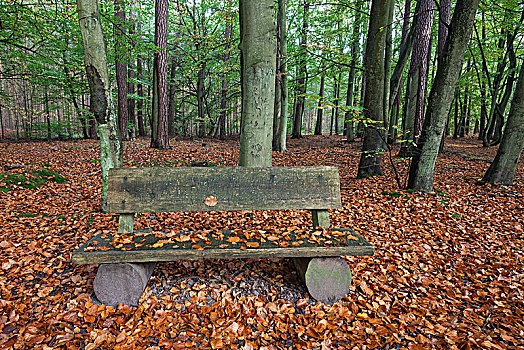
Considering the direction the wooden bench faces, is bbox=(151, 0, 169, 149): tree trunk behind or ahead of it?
behind

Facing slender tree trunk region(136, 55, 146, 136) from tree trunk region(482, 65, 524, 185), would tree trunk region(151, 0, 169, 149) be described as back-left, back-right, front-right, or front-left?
front-left

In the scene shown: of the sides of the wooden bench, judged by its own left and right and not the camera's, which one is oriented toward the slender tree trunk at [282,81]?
back

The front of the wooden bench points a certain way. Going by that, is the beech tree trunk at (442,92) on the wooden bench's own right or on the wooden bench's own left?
on the wooden bench's own left

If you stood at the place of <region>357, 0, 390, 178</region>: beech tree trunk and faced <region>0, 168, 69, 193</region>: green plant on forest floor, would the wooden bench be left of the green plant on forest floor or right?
left

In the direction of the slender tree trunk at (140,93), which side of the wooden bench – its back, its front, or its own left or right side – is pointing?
back

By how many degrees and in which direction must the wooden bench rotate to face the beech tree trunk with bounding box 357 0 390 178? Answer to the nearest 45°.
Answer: approximately 135° to its left

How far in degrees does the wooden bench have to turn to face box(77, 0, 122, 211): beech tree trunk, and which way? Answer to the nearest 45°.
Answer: approximately 135° to its right

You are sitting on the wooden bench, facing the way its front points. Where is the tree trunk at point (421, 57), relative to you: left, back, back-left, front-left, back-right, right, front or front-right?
back-left

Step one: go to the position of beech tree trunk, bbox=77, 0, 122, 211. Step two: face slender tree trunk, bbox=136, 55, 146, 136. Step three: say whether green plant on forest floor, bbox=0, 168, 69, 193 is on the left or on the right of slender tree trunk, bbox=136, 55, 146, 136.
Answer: left

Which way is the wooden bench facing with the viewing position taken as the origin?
facing the viewer

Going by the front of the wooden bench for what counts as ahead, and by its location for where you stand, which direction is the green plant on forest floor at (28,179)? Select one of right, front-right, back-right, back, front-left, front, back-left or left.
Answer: back-right
